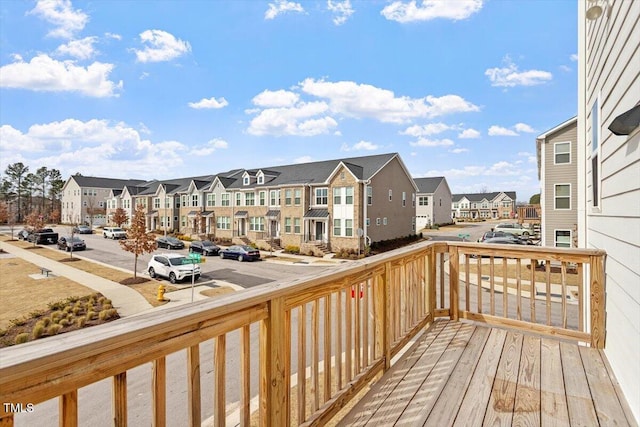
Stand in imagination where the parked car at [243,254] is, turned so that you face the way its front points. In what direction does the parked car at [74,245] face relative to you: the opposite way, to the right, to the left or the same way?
the opposite way

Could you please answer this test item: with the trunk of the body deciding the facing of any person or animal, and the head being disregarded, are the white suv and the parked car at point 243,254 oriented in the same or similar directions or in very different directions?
very different directions

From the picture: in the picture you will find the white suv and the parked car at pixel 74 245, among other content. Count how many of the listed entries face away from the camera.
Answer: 0
